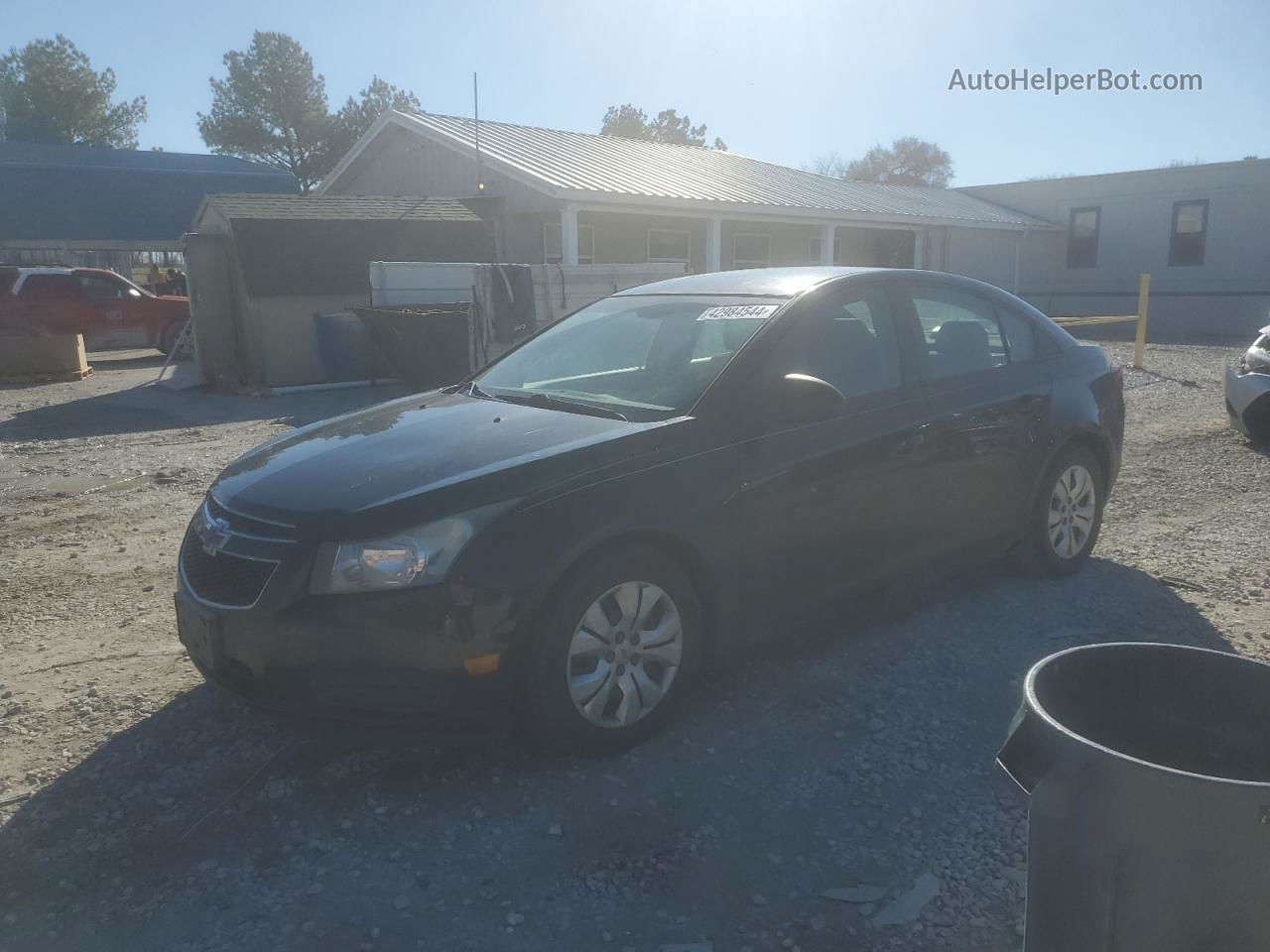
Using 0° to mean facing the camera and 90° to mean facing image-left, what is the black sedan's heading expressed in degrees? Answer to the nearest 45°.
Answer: approximately 45°

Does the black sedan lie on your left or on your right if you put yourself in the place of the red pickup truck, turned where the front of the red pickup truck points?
on your right

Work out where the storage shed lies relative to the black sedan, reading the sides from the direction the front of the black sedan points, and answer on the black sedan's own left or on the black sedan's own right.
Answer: on the black sedan's own right

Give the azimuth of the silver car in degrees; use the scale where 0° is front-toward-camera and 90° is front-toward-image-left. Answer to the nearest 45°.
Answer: approximately 45°

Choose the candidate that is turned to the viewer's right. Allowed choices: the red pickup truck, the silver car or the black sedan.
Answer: the red pickup truck

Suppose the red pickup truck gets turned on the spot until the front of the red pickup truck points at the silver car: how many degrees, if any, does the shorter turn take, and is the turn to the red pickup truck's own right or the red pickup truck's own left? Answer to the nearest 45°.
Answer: approximately 45° to the red pickup truck's own right

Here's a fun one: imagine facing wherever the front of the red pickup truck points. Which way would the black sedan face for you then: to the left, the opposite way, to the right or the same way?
the opposite way

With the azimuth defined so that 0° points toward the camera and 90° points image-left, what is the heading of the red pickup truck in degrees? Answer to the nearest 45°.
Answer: approximately 270°
